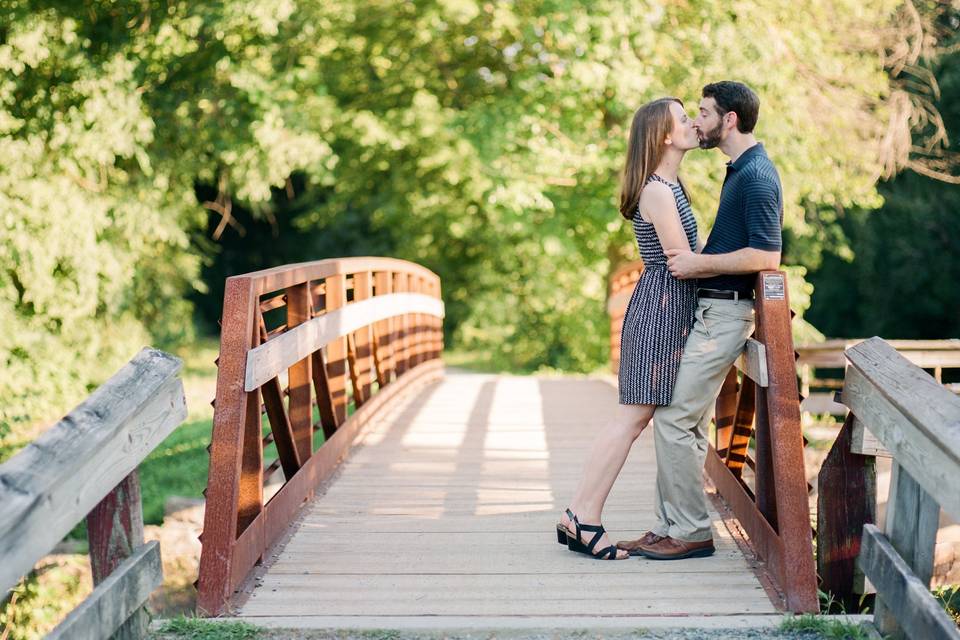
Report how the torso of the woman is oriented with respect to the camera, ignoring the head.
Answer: to the viewer's right

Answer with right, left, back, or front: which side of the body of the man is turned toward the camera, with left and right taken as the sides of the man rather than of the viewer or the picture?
left

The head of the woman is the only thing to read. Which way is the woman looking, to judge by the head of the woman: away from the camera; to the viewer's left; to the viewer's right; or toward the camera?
to the viewer's right

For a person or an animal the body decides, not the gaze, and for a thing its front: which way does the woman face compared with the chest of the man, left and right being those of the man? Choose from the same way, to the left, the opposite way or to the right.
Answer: the opposite way

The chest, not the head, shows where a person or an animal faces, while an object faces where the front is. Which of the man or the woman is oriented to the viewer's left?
the man

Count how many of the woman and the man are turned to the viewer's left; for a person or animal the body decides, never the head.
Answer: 1

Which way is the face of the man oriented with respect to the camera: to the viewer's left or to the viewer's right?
to the viewer's left
